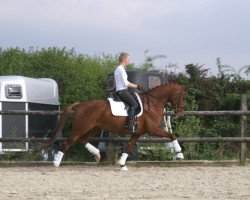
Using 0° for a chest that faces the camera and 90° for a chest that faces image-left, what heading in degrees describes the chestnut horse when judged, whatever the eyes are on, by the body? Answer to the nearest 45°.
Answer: approximately 270°

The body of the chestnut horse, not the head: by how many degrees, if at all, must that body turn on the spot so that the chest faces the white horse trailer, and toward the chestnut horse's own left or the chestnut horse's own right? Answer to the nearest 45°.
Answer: approximately 135° to the chestnut horse's own left
